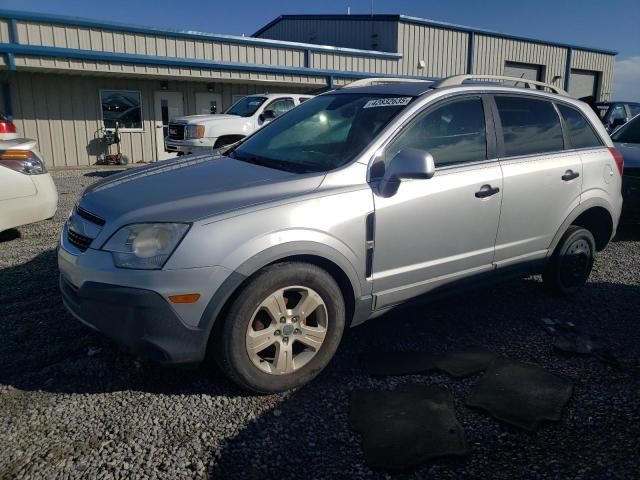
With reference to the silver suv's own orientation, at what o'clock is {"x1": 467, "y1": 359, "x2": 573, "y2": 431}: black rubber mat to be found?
The black rubber mat is roughly at 8 o'clock from the silver suv.

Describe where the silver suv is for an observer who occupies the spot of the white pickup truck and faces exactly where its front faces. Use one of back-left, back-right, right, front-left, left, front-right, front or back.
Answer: front-left

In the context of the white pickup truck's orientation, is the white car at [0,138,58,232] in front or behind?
in front

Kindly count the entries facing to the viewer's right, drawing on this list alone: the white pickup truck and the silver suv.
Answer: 0

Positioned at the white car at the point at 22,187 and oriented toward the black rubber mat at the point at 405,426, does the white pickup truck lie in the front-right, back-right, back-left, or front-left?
back-left

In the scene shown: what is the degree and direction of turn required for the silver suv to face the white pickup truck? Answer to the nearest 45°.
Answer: approximately 135° to its right

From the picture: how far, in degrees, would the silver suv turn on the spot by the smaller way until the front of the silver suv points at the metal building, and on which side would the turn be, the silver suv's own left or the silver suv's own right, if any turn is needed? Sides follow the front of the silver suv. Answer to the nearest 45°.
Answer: approximately 90° to the silver suv's own right

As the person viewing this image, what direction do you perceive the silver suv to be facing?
facing the viewer and to the left of the viewer

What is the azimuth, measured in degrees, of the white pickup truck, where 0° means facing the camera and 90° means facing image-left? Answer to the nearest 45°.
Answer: approximately 45°

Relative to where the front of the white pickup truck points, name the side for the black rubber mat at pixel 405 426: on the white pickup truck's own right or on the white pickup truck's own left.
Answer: on the white pickup truck's own left
